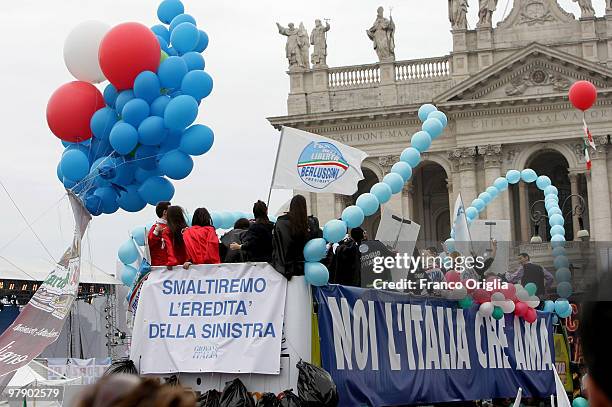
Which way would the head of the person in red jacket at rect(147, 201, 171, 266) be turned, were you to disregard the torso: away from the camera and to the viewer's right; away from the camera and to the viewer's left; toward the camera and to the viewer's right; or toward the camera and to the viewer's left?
away from the camera and to the viewer's right

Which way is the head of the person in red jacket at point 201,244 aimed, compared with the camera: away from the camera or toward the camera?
away from the camera

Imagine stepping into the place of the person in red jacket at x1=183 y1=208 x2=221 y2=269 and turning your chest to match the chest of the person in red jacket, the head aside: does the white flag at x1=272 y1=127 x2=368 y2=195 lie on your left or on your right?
on your right

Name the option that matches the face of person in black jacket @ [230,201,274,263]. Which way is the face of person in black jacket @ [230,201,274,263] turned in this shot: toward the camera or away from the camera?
away from the camera

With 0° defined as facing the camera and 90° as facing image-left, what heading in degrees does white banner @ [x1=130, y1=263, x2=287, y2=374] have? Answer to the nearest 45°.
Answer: approximately 0°

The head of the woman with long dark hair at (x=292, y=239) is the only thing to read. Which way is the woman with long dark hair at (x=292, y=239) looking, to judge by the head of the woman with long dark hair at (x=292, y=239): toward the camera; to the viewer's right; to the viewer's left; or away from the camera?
away from the camera

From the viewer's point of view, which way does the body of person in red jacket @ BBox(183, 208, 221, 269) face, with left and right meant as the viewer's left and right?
facing away from the viewer

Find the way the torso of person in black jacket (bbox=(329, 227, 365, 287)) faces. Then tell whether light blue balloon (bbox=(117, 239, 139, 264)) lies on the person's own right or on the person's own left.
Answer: on the person's own left

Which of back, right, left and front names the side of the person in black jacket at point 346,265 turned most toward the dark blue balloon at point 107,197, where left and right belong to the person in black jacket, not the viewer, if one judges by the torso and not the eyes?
left

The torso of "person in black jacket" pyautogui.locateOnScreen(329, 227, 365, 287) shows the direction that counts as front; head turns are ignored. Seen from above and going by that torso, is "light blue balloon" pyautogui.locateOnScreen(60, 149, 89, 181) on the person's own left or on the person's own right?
on the person's own left

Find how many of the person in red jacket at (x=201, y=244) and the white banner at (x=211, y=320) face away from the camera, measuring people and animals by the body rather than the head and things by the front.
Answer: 1
